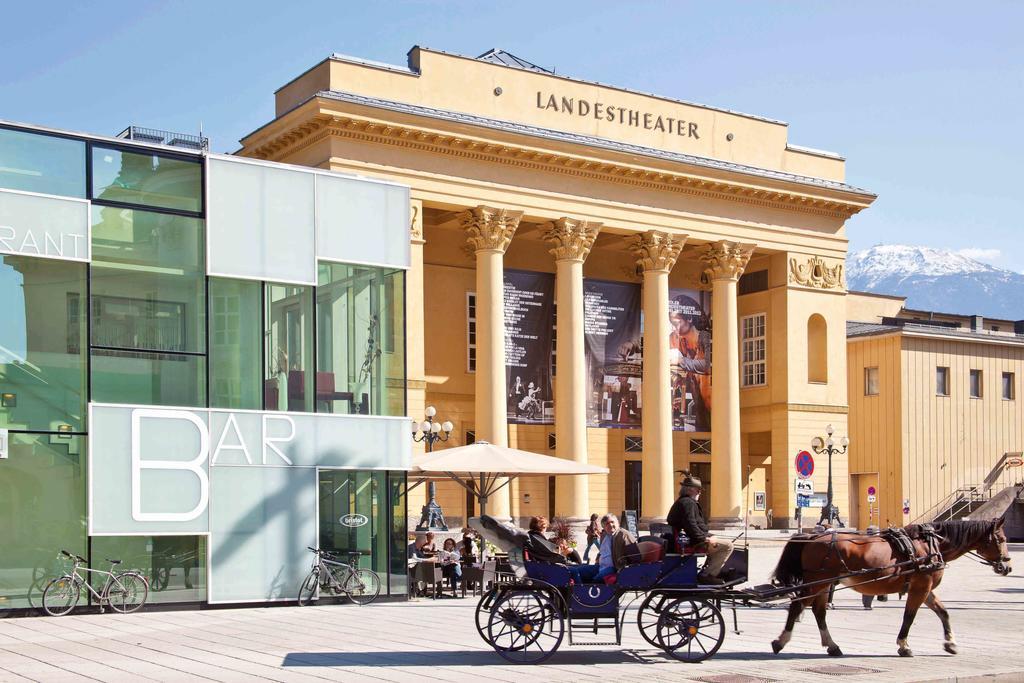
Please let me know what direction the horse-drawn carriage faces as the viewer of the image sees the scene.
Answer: facing to the right of the viewer

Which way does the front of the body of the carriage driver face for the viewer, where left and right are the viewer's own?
facing to the right of the viewer

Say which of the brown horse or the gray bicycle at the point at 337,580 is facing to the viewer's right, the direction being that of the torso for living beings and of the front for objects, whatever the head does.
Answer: the brown horse

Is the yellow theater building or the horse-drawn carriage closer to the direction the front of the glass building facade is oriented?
the horse-drawn carriage

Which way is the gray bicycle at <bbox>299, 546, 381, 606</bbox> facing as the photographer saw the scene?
facing to the left of the viewer

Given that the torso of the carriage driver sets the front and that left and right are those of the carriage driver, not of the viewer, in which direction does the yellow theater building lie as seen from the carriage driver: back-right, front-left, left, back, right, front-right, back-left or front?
left

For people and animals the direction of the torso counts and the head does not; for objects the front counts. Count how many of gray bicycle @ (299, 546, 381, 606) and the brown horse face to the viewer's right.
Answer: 1

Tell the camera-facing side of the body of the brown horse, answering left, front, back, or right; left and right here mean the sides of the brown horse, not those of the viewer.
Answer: right

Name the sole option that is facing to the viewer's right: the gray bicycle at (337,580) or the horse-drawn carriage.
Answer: the horse-drawn carriage

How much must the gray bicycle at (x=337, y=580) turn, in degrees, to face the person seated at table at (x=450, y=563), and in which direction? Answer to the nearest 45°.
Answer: approximately 135° to its right
